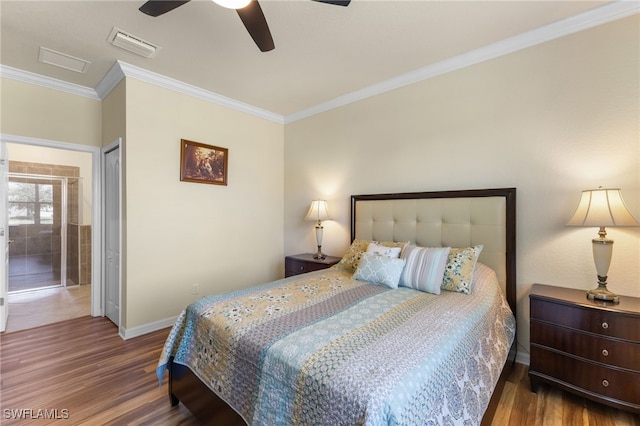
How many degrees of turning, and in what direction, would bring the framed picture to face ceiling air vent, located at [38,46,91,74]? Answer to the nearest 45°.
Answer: approximately 135° to its right

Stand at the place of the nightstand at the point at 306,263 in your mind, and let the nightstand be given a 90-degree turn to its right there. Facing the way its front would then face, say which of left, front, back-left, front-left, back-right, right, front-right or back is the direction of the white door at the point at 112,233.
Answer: front-left

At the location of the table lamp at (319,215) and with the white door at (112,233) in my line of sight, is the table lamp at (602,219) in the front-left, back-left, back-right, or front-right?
back-left

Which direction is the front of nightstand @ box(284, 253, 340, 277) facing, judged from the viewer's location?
facing the viewer and to the left of the viewer

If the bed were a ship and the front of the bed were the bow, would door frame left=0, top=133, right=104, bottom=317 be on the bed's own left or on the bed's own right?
on the bed's own right

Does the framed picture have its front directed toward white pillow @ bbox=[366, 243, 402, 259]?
yes

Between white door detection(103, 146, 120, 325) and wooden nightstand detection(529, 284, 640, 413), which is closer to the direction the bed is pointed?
the white door

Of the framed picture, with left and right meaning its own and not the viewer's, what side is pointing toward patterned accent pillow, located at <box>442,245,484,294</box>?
front

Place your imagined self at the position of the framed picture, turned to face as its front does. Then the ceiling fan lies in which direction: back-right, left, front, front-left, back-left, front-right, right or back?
front-right

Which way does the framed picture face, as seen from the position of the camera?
facing the viewer and to the right of the viewer

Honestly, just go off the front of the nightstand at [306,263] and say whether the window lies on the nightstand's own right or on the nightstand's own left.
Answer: on the nightstand's own right

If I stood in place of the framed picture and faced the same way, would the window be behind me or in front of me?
behind

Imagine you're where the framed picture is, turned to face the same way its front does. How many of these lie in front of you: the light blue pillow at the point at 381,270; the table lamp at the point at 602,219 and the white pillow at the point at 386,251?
3

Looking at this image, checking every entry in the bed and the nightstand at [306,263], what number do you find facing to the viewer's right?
0

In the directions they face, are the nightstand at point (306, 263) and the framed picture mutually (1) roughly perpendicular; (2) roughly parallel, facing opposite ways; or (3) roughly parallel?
roughly perpendicular

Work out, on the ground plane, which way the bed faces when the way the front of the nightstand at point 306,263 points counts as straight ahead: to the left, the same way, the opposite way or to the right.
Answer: the same way

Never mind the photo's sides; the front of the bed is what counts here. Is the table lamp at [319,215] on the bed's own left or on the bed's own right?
on the bed's own right

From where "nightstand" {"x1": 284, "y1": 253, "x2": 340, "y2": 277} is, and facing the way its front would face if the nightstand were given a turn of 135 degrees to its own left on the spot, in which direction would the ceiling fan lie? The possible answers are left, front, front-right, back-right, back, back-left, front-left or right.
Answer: right

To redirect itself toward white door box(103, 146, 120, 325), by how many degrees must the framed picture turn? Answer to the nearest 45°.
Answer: approximately 135° to its right

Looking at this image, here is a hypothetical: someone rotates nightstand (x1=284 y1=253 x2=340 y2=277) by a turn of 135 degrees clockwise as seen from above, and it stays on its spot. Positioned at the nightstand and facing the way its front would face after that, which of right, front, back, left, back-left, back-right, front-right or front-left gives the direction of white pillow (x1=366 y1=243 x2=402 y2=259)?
back-right

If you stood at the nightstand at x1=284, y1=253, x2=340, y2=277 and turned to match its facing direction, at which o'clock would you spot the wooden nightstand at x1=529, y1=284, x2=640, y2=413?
The wooden nightstand is roughly at 9 o'clock from the nightstand.
